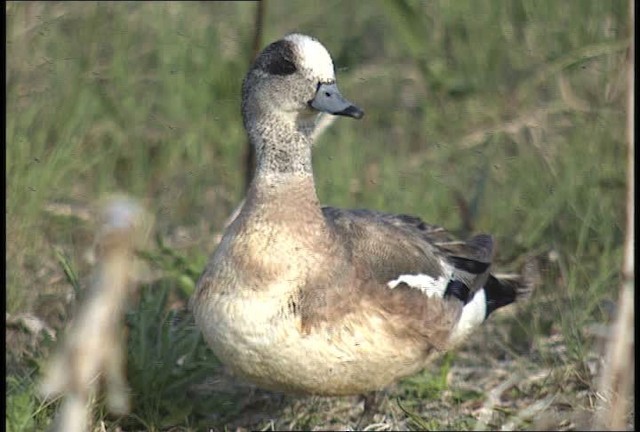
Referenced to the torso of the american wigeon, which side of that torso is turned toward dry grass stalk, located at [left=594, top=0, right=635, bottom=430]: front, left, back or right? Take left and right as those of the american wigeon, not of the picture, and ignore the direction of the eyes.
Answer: left

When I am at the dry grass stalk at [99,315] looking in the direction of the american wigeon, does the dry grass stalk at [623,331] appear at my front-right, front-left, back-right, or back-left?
front-right

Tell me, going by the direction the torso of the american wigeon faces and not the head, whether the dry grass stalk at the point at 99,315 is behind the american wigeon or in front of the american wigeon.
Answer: in front

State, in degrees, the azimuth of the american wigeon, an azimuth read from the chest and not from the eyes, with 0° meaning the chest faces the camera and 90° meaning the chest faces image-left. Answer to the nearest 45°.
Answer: approximately 45°
